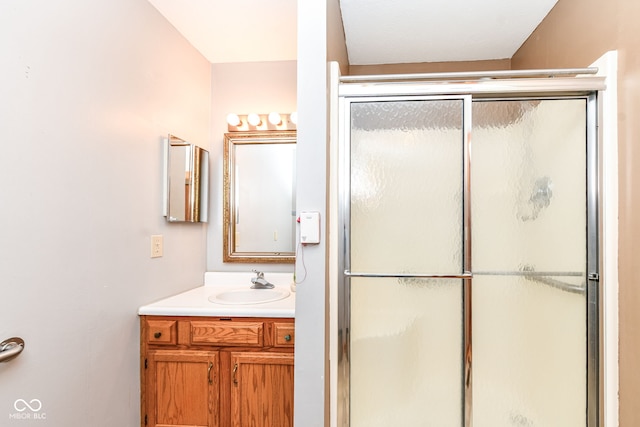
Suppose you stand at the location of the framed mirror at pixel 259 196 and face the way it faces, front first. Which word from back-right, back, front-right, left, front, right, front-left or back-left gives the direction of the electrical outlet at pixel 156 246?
front-right

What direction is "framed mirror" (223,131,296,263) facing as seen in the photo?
toward the camera

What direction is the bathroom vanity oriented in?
toward the camera

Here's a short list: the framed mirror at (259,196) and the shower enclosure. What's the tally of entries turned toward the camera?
2

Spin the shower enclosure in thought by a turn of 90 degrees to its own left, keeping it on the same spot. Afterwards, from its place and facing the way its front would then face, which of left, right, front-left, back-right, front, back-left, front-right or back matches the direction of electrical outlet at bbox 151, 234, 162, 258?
back

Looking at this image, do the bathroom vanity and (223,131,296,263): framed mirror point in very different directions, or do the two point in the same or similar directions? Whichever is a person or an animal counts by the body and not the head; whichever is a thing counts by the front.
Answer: same or similar directions

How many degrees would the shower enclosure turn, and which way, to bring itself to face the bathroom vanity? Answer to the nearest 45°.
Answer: approximately 90° to its right

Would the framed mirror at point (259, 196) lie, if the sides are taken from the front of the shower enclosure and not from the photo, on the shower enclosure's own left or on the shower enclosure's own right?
on the shower enclosure's own right

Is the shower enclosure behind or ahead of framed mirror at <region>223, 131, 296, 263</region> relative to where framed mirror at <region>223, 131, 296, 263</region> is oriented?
ahead

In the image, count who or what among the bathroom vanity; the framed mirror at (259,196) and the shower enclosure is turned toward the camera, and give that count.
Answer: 3

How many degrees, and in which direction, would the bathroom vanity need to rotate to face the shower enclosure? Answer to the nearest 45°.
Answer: approximately 45° to its left
